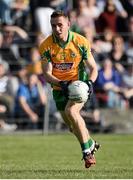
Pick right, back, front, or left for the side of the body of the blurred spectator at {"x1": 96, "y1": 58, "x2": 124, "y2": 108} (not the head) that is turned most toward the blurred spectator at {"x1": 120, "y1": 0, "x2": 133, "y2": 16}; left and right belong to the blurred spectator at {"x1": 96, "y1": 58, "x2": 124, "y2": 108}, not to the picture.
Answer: back

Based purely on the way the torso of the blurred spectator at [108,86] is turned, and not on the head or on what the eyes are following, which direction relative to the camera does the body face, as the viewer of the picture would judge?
toward the camera

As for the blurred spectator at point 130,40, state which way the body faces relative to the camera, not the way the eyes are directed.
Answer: toward the camera

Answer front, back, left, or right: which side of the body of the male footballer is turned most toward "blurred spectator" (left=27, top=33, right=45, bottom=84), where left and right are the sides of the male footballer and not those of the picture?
back

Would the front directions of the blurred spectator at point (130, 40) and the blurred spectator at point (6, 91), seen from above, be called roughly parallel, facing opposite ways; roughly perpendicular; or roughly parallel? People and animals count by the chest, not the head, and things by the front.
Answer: roughly parallel

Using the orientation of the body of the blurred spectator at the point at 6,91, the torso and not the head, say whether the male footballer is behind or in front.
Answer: in front

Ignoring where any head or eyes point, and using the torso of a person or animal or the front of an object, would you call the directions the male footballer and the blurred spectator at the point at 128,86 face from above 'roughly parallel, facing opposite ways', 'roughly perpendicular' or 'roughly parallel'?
roughly parallel

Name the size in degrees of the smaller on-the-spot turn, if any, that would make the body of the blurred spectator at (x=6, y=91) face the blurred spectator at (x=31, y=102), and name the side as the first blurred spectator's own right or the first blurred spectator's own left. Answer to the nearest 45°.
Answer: approximately 90° to the first blurred spectator's own left

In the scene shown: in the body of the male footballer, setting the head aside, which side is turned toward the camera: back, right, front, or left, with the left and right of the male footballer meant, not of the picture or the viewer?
front

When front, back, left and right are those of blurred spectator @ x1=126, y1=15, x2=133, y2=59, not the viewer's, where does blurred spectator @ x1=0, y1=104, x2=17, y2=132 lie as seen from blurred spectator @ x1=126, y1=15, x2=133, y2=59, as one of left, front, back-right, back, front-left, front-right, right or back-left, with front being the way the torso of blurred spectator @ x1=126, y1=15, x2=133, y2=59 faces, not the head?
front-right

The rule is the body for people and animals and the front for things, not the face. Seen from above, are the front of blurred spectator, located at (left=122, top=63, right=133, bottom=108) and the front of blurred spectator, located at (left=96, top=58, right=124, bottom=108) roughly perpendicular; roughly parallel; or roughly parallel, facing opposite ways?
roughly parallel

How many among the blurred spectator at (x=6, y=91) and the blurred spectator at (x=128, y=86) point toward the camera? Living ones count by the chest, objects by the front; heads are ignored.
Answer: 2
